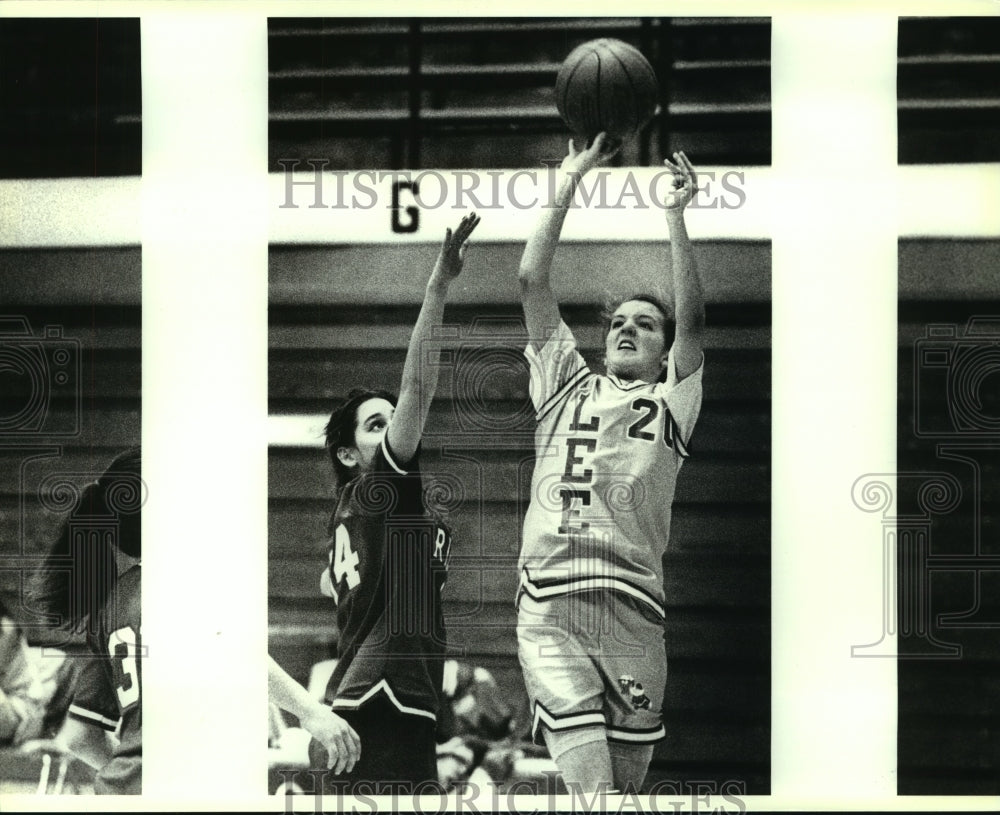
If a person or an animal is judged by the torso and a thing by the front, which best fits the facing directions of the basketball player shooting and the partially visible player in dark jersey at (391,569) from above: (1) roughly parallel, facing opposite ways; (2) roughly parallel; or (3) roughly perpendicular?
roughly perpendicular

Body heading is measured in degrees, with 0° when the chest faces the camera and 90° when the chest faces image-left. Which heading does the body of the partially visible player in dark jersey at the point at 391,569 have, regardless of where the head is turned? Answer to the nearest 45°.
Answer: approximately 270°

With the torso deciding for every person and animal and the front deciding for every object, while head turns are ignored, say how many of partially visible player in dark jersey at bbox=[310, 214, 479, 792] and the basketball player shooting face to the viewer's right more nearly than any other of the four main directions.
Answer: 1

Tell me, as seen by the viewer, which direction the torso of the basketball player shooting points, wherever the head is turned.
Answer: toward the camera
